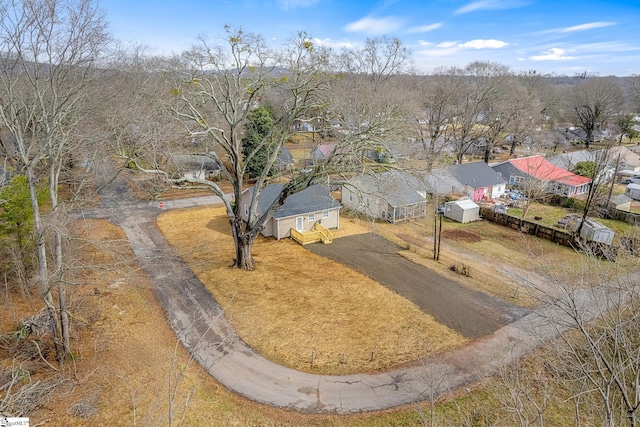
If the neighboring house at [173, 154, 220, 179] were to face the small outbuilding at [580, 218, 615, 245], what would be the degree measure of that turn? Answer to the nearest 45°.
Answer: approximately 45° to its left

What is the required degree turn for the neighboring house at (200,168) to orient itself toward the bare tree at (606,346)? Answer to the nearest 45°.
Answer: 0° — it already faces it

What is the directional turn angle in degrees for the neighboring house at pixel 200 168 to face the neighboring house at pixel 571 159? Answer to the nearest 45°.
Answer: approximately 90° to its left

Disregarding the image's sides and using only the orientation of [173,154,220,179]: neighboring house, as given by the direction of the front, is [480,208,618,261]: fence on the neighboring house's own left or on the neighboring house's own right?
on the neighboring house's own left

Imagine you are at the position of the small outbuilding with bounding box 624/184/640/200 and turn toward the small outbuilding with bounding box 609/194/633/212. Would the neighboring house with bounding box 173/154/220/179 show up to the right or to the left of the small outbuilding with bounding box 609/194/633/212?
right

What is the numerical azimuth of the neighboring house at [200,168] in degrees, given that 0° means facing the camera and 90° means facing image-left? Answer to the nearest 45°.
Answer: approximately 0°

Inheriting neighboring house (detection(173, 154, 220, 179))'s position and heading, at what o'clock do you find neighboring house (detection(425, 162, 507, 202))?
neighboring house (detection(425, 162, 507, 202)) is roughly at 10 o'clock from neighboring house (detection(173, 154, 220, 179)).

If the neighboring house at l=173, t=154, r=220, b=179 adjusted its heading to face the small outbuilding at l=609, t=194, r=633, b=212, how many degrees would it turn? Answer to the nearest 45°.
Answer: approximately 45° to its left

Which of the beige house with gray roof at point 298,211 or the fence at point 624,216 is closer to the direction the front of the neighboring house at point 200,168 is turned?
the beige house with gray roof

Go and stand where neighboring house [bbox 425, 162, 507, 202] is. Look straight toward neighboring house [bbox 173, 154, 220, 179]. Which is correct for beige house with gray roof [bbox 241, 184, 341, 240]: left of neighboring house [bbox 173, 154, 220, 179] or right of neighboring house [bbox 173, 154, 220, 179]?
left

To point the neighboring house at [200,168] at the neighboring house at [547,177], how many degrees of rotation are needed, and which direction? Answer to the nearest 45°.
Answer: approximately 90° to its left
